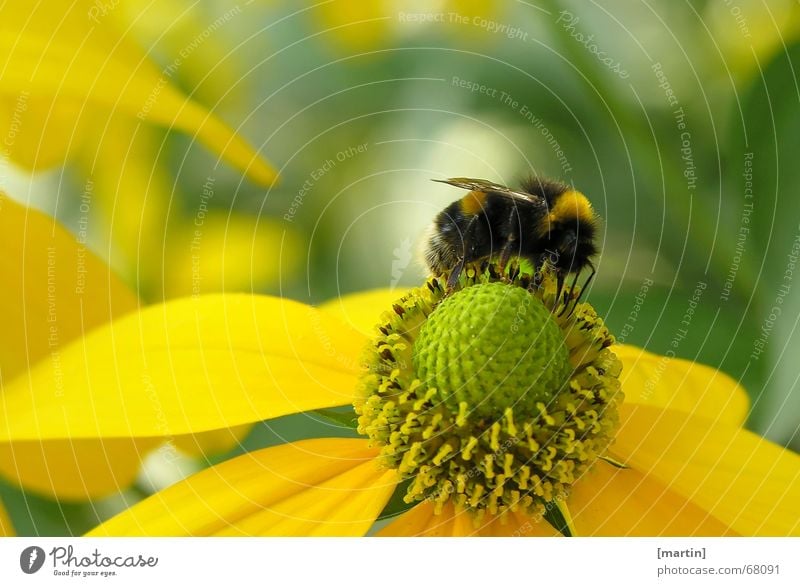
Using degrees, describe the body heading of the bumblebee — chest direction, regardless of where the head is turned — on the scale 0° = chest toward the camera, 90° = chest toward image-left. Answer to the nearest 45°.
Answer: approximately 270°
